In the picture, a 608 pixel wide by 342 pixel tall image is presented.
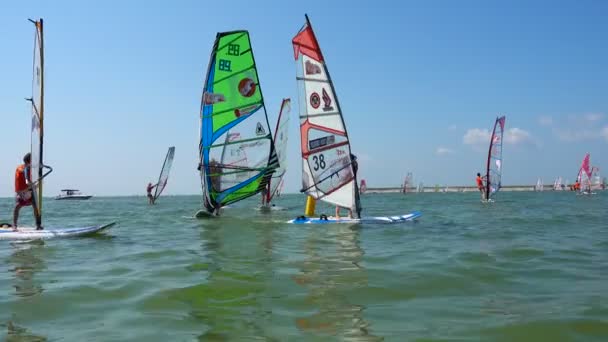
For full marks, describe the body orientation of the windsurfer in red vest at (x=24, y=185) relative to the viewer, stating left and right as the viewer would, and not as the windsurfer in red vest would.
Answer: facing away from the viewer and to the right of the viewer

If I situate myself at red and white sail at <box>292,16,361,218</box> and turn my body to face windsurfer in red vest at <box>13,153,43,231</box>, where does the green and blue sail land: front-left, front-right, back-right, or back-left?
front-right

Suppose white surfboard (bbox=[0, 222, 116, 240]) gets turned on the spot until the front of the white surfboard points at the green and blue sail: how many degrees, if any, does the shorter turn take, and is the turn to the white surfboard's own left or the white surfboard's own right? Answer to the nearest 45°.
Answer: approximately 45° to the white surfboard's own left

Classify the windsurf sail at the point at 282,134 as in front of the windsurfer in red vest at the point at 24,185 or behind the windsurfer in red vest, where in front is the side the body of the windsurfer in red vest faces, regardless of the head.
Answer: in front

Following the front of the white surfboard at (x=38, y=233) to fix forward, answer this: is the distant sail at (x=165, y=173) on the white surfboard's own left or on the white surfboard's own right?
on the white surfboard's own left

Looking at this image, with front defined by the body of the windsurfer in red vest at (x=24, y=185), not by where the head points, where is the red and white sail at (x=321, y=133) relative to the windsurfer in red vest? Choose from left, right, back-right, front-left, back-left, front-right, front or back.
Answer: front-right

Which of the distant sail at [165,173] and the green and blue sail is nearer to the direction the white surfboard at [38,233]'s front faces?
the green and blue sail

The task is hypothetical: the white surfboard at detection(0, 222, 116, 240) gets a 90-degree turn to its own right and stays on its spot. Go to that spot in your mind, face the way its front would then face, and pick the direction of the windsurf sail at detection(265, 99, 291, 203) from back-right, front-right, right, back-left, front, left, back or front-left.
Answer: back-left

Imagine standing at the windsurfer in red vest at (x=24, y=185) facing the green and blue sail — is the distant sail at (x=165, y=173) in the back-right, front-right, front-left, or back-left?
front-left

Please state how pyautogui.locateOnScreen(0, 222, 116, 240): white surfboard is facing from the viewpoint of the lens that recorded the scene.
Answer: facing to the right of the viewer
